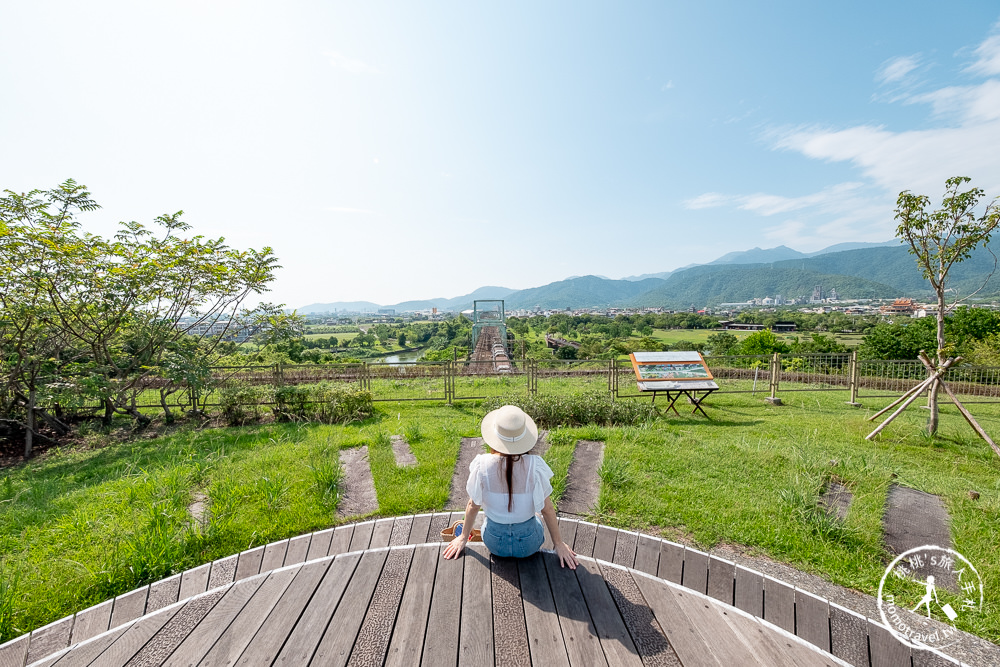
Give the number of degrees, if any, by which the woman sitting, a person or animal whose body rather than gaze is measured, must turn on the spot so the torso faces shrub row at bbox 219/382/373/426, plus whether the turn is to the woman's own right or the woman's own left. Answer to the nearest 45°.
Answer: approximately 45° to the woman's own left

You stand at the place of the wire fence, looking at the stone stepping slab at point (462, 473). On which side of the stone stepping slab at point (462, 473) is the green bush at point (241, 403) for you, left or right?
right

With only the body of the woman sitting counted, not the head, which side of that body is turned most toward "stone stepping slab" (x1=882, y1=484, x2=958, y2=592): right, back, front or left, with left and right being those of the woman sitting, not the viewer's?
right

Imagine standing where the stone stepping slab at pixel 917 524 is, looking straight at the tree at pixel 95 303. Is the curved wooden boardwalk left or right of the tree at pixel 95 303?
left

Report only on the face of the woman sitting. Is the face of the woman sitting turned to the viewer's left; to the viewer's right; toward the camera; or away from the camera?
away from the camera

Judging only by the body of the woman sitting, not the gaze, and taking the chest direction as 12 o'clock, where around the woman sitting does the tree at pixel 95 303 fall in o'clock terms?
The tree is roughly at 10 o'clock from the woman sitting.

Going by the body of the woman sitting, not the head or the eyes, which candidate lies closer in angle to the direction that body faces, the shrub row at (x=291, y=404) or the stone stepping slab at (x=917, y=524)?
the shrub row

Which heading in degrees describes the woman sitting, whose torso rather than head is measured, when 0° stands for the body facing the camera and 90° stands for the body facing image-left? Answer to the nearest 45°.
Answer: approximately 180°
